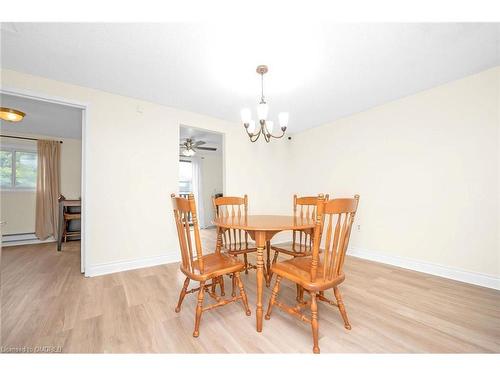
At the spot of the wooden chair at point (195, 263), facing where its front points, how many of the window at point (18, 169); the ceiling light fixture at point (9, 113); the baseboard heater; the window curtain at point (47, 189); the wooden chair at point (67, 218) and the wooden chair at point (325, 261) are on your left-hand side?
5

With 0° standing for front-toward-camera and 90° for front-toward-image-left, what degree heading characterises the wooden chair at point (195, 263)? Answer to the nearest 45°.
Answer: approximately 225°

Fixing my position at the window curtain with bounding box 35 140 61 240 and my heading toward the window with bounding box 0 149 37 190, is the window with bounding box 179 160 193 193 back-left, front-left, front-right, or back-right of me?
back-right

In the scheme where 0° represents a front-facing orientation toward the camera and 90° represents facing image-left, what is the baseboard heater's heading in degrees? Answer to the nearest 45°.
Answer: approximately 0°

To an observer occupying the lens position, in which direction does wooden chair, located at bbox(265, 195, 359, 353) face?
facing away from the viewer and to the left of the viewer

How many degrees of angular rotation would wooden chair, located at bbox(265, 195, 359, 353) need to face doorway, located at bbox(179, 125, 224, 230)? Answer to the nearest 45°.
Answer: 0° — it already faces it
